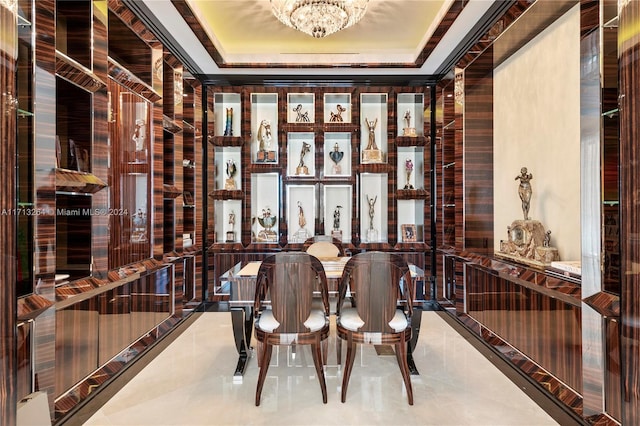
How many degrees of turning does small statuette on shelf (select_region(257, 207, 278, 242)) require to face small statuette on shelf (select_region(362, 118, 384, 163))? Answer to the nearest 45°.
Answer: approximately 90° to its left

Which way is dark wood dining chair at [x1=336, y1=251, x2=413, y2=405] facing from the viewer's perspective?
away from the camera

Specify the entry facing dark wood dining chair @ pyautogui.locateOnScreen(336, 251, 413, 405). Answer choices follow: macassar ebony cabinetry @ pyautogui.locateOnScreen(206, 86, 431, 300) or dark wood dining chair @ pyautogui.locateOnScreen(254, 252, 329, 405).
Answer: the macassar ebony cabinetry

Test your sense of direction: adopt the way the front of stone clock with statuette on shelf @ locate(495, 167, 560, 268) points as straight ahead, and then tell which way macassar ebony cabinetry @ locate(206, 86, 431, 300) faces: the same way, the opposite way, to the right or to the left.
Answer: to the left

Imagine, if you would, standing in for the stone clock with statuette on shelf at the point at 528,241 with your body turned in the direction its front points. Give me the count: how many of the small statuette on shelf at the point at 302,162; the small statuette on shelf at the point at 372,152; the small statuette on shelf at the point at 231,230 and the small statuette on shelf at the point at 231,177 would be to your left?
0

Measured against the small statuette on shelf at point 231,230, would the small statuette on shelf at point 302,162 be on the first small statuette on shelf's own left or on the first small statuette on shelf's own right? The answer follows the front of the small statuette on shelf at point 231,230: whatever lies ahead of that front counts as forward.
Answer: on the first small statuette on shelf's own left

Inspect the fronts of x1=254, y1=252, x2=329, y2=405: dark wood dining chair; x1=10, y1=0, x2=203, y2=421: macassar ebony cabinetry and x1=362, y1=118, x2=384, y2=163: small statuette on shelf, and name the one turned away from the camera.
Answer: the dark wood dining chair

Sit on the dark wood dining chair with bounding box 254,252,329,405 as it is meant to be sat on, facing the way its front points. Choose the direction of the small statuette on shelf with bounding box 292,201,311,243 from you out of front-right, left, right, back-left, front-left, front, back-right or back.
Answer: front

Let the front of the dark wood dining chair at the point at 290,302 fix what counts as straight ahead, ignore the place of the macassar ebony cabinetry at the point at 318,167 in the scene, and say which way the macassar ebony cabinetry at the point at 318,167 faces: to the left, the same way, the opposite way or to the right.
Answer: the opposite way

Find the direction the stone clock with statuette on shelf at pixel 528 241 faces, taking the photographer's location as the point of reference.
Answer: facing the viewer and to the left of the viewer

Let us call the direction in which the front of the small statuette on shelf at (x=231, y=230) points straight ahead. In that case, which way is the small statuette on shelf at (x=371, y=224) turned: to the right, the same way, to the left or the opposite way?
the same way

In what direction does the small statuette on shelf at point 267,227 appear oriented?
toward the camera

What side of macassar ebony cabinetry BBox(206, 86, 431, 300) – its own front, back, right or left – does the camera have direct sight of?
front

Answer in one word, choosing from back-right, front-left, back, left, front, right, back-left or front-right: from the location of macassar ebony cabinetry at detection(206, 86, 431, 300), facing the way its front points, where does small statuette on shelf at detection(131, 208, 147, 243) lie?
front-right

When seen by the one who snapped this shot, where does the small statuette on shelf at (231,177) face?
facing the viewer

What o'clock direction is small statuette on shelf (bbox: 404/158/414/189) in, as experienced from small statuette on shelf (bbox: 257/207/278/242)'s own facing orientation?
small statuette on shelf (bbox: 404/158/414/189) is roughly at 9 o'clock from small statuette on shelf (bbox: 257/207/278/242).

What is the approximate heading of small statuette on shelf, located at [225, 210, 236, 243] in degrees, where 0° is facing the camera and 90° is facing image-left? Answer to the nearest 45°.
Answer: approximately 0°

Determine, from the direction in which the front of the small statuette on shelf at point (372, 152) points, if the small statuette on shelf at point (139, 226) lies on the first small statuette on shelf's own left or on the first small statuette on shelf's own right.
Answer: on the first small statuette on shelf's own right

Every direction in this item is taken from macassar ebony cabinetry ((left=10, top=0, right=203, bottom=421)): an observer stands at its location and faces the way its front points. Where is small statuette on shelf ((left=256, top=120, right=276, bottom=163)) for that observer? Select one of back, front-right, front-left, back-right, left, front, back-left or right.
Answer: left

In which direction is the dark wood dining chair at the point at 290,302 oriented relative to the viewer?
away from the camera
